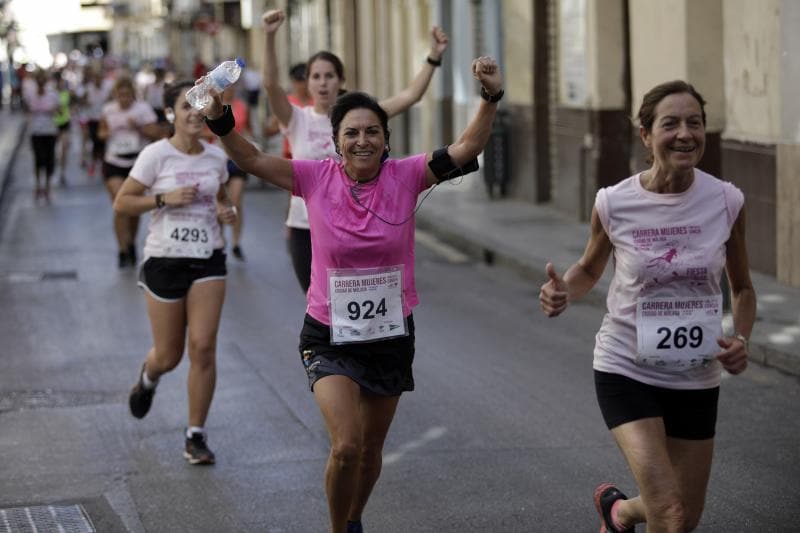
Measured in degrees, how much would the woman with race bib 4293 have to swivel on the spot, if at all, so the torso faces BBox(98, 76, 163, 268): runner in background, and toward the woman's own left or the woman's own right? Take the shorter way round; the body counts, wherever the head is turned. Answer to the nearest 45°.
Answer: approximately 135° to the woman's own left

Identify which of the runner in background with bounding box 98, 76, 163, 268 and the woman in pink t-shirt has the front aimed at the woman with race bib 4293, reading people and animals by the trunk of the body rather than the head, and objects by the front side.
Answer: the runner in background

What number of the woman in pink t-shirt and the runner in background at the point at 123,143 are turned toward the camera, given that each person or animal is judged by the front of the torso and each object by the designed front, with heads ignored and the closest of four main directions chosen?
2

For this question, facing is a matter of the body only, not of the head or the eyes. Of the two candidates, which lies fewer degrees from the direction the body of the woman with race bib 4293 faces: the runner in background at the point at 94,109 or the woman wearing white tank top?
the woman wearing white tank top

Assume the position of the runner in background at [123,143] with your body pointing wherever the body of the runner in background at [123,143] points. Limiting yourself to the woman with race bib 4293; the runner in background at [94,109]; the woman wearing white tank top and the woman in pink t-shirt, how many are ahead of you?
3

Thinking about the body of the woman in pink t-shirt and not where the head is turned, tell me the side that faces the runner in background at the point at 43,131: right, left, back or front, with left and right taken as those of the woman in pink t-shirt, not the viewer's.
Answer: back

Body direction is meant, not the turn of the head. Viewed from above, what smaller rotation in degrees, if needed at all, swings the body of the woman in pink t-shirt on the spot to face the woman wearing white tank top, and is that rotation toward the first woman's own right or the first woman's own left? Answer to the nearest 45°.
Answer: approximately 45° to the first woman's own left

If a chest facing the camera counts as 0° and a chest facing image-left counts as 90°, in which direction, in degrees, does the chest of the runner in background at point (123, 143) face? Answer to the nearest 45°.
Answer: approximately 0°

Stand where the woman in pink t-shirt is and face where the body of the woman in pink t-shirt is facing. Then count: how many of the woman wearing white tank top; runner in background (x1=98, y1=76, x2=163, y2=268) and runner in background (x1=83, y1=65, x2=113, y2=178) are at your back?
2

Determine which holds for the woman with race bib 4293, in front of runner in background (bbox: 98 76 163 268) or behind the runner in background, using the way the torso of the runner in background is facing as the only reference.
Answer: in front

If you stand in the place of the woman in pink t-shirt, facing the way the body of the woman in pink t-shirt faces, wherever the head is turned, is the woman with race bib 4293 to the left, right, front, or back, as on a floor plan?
back
